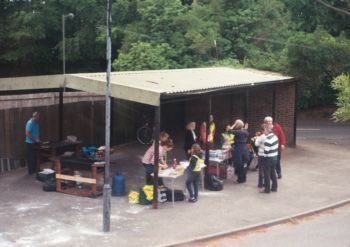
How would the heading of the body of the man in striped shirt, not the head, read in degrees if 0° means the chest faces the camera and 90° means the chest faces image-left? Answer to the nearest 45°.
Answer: approximately 135°

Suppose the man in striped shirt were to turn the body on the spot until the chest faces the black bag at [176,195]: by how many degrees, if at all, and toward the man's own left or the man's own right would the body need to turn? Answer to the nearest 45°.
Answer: approximately 90° to the man's own left

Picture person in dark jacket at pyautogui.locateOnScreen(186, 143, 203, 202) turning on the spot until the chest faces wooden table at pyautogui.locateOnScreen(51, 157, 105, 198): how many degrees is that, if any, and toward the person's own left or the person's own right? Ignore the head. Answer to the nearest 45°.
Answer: approximately 45° to the person's own left

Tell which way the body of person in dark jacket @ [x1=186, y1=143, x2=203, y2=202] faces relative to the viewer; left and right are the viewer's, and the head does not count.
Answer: facing away from the viewer and to the left of the viewer

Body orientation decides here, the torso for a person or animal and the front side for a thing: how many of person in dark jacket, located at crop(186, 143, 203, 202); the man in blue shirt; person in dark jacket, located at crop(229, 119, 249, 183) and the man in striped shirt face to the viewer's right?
1

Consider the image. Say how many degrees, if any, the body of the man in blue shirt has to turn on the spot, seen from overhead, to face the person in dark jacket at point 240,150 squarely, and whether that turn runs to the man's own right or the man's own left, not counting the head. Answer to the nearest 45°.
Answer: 0° — they already face them

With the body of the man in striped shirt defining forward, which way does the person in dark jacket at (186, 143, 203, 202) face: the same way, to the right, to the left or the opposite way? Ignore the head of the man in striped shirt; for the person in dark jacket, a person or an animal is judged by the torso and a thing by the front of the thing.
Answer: the same way

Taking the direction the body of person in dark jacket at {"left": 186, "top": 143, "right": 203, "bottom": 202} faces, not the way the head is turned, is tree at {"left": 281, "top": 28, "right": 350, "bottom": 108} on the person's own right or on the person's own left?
on the person's own right

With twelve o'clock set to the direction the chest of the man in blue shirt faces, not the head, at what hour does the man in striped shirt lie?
The man in striped shirt is roughly at 1 o'clock from the man in blue shirt.

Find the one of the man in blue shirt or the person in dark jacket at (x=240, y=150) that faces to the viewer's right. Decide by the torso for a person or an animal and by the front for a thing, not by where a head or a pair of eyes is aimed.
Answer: the man in blue shirt

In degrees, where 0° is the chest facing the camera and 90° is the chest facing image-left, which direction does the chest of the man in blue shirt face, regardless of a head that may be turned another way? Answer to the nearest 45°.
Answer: approximately 270°
